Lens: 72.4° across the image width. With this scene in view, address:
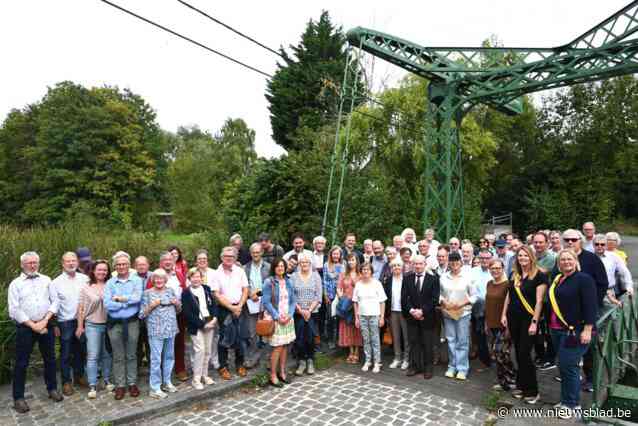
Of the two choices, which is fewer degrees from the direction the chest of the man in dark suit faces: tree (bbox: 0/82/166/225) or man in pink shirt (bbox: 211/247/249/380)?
the man in pink shirt

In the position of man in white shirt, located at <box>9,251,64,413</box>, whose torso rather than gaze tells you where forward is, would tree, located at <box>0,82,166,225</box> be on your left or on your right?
on your left

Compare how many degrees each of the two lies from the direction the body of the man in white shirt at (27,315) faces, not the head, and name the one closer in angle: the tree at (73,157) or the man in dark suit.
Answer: the man in dark suit

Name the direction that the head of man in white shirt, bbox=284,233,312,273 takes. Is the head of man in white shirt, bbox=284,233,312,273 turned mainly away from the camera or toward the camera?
toward the camera

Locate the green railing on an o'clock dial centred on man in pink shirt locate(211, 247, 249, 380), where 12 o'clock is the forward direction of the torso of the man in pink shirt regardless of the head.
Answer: The green railing is roughly at 10 o'clock from the man in pink shirt.

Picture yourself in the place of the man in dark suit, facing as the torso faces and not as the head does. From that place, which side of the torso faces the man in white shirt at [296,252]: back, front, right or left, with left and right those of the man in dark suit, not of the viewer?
right

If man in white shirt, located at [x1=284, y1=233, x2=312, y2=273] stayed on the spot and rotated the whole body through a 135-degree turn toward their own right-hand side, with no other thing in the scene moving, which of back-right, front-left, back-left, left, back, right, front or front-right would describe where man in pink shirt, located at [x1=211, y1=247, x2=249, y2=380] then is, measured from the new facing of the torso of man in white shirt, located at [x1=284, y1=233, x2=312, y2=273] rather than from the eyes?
left

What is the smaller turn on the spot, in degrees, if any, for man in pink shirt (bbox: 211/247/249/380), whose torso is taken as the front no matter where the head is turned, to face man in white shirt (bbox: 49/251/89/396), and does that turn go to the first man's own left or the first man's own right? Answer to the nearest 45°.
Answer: approximately 90° to the first man's own right

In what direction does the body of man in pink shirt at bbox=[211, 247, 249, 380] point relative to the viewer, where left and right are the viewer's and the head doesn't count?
facing the viewer

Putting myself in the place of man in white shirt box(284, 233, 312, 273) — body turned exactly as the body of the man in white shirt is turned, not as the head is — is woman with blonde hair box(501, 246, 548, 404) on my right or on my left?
on my left

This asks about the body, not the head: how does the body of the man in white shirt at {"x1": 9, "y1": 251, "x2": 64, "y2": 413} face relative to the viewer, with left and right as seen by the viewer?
facing the viewer and to the right of the viewer

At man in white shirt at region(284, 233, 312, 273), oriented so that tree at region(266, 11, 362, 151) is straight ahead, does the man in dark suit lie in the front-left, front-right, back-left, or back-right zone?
back-right

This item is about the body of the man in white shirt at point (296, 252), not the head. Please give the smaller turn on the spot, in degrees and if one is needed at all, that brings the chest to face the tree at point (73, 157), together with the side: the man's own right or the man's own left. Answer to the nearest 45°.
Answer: approximately 135° to the man's own right

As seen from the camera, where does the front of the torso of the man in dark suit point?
toward the camera

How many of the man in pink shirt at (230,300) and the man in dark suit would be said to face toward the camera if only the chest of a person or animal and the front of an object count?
2
